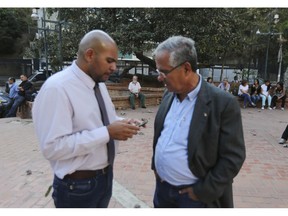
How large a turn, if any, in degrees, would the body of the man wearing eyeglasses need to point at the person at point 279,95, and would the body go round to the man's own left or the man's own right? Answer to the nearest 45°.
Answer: approximately 135° to the man's own right

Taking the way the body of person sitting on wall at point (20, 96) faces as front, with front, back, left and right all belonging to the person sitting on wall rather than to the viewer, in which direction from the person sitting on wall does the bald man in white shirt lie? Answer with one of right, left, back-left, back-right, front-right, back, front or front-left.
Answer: front-left

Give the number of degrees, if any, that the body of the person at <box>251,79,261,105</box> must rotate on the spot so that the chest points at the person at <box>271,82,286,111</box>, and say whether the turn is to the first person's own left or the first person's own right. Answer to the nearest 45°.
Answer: approximately 90° to the first person's own left

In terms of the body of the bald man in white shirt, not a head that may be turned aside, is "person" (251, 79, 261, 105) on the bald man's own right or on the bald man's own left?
on the bald man's own left

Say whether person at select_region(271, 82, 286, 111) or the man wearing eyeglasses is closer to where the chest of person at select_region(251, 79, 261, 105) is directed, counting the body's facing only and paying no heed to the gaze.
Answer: the man wearing eyeglasses

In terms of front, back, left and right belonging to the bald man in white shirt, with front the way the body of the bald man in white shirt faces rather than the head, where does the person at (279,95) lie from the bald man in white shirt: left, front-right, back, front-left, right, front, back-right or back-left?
left

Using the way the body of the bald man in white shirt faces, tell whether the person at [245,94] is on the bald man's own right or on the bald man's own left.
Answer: on the bald man's own left

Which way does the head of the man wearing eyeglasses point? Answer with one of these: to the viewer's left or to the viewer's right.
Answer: to the viewer's left

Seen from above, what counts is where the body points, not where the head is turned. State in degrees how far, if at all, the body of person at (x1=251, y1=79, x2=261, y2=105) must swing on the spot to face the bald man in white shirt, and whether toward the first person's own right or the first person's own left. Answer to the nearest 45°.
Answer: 0° — they already face them

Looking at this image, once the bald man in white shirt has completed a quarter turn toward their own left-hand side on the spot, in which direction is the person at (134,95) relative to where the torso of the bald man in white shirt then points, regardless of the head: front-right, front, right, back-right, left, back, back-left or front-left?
front-left

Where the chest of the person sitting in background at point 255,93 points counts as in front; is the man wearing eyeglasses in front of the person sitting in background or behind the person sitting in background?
in front

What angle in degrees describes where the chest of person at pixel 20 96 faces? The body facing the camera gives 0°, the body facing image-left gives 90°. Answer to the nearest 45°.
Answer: approximately 45°

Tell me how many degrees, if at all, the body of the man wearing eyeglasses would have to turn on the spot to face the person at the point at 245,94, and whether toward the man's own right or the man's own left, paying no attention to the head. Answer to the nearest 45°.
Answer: approximately 135° to the man's own right
